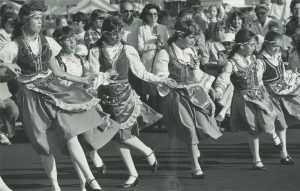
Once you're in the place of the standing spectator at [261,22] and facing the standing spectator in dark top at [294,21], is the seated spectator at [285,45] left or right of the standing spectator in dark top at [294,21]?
right

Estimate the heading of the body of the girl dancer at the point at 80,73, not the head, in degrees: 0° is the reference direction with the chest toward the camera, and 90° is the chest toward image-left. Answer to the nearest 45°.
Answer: approximately 315°

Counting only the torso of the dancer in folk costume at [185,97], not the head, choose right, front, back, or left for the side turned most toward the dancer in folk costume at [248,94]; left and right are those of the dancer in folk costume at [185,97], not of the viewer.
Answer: left

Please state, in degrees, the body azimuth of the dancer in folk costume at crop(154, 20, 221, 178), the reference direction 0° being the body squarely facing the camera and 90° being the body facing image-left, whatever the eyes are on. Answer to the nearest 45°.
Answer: approximately 315°

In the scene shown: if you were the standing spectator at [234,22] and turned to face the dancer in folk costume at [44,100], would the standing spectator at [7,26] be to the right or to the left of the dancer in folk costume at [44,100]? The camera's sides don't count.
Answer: right
